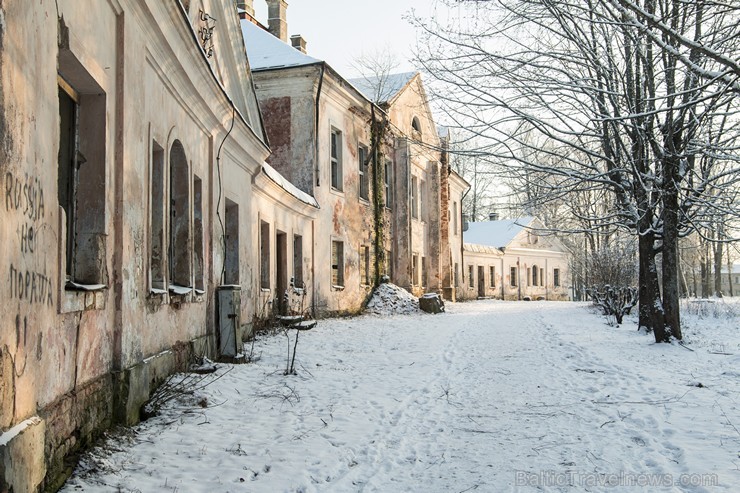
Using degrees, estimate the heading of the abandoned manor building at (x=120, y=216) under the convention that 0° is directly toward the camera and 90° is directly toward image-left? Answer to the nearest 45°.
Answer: approximately 315°
